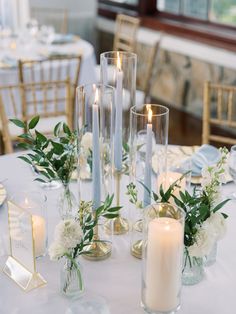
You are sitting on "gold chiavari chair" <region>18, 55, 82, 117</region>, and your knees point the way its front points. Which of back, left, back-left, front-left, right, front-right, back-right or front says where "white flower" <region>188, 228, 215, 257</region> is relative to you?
back

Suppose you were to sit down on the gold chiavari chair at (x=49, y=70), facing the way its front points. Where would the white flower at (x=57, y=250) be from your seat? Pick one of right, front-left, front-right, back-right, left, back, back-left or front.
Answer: back

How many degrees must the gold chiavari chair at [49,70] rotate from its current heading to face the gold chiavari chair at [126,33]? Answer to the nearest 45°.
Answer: approximately 45° to its right

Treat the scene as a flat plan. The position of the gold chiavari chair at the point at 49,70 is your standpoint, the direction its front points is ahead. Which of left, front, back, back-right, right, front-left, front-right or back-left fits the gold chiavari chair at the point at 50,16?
front

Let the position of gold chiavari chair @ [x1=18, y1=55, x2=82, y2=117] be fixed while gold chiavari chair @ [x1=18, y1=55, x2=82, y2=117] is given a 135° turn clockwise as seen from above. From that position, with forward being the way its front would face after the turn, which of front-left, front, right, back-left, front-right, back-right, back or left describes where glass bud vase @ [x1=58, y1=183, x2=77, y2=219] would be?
front-right

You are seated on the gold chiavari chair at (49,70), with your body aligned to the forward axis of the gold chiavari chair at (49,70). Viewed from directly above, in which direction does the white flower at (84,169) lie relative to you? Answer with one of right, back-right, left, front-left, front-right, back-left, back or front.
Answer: back

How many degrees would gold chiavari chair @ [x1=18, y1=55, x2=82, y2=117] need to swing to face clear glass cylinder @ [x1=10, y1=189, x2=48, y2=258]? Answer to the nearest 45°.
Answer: approximately 180°

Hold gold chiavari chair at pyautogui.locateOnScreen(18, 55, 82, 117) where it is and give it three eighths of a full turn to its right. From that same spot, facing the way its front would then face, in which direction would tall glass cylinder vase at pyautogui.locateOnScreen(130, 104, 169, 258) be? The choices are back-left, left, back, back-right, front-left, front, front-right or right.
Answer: front-right

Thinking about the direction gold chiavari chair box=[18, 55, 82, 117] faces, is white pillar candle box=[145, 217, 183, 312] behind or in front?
behind

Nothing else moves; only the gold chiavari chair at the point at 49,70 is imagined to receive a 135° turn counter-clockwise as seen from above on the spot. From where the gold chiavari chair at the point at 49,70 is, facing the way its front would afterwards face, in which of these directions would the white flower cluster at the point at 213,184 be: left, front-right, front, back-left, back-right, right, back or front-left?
front-left

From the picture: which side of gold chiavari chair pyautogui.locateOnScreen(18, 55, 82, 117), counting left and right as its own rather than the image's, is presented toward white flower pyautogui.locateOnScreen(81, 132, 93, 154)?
back

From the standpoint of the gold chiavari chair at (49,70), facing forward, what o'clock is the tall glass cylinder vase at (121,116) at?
The tall glass cylinder vase is roughly at 6 o'clock from the gold chiavari chair.

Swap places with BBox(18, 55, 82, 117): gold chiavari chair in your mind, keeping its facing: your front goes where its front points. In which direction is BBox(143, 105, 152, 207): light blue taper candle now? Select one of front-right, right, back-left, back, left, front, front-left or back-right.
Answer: back

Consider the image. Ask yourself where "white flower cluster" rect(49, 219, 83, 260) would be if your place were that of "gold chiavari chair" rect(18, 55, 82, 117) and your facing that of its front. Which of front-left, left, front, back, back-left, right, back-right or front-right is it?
back

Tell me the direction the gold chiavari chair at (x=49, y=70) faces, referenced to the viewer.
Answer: facing away from the viewer

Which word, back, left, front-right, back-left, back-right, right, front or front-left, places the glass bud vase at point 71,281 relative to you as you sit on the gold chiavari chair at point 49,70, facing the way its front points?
back
